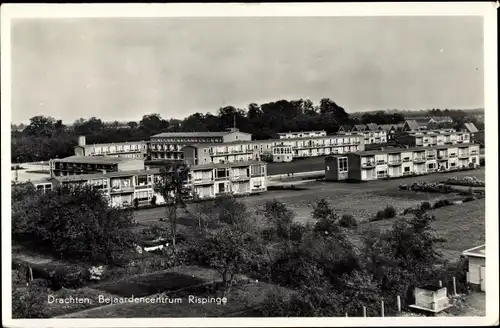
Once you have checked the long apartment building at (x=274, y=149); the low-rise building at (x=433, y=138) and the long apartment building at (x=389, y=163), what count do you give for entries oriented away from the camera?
0

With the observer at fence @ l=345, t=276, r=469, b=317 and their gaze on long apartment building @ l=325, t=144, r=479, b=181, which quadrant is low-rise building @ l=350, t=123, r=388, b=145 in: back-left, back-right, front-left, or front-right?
front-left

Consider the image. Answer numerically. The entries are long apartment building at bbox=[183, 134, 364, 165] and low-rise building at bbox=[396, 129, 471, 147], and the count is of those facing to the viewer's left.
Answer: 0

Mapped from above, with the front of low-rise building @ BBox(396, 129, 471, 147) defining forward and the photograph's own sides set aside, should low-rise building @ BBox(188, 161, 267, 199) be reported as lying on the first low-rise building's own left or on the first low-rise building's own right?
on the first low-rise building's own right

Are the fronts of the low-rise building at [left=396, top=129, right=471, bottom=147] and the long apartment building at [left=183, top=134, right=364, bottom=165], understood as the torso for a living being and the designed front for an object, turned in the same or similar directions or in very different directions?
same or similar directions

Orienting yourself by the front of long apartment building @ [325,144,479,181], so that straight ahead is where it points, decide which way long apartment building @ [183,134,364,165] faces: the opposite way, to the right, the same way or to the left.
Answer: the same way

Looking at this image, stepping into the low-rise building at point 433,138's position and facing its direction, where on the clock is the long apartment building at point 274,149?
The long apartment building is roughly at 4 o'clock from the low-rise building.

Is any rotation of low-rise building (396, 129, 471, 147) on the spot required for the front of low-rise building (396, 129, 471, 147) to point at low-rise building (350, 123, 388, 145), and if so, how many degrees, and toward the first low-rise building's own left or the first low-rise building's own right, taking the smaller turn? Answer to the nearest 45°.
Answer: approximately 90° to the first low-rise building's own right

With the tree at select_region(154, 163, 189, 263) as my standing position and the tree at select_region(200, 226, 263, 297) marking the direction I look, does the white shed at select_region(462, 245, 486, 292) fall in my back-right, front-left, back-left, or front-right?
front-left

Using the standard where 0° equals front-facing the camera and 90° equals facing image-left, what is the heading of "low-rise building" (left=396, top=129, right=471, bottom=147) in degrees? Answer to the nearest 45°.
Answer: approximately 315°

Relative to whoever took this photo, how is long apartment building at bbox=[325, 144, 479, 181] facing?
facing the viewer and to the right of the viewer

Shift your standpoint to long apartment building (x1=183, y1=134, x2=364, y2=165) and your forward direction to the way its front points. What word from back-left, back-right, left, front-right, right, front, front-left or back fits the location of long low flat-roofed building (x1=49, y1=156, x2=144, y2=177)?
back-right
